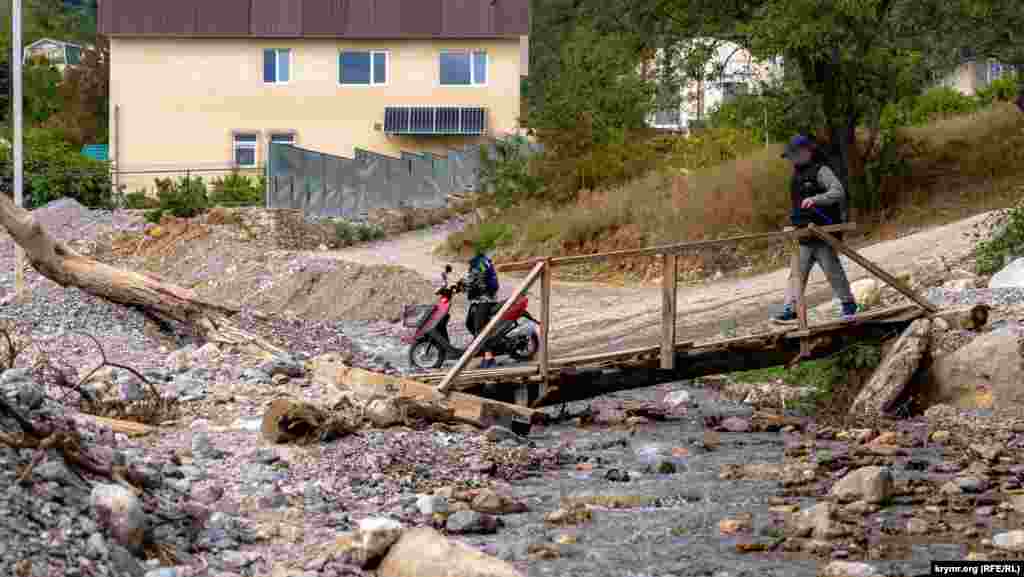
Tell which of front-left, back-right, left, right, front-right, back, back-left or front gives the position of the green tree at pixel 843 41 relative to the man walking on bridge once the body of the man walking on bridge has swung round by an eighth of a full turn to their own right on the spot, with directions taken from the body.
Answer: front-right

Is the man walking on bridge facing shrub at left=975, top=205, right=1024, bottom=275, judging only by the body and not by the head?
no

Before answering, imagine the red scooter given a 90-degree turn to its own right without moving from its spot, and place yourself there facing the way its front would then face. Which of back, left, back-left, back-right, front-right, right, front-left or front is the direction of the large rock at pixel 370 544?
back

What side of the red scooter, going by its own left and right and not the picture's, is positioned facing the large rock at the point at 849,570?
left

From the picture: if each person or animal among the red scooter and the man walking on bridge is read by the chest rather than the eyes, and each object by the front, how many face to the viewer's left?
2

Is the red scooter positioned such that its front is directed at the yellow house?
no

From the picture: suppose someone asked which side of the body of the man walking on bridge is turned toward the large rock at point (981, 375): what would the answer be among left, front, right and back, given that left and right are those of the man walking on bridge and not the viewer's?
back

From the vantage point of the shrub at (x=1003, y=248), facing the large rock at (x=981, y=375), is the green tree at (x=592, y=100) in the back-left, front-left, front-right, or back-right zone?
back-right

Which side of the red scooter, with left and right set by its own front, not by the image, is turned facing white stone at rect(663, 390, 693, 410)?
back

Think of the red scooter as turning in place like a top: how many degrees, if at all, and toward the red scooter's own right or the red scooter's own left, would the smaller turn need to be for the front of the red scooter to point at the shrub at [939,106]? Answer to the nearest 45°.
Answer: approximately 135° to the red scooter's own right

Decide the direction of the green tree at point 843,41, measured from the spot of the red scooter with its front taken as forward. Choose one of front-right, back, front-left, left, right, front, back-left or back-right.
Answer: back-right

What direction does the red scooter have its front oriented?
to the viewer's left

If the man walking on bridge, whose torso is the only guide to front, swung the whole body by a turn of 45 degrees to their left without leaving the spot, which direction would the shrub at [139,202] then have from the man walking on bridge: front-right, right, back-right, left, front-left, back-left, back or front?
right

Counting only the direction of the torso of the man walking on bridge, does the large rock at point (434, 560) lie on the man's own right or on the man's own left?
on the man's own left

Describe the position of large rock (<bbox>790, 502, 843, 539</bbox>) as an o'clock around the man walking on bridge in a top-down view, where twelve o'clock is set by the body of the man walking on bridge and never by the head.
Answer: The large rock is roughly at 9 o'clock from the man walking on bridge.

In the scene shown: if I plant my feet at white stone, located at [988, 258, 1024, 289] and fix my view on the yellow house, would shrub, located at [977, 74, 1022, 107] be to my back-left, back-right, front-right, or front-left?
front-right

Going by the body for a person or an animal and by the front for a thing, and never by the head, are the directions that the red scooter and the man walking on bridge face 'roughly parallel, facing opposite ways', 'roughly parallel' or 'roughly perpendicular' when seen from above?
roughly parallel

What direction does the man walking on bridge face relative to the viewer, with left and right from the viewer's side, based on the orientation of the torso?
facing to the left of the viewer

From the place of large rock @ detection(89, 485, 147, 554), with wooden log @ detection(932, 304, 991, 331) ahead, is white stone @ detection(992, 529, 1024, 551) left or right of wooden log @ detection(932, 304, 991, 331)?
right

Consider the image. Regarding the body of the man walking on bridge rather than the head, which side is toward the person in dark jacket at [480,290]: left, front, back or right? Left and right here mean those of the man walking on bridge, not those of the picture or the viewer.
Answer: front
